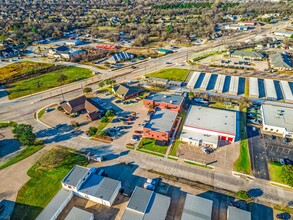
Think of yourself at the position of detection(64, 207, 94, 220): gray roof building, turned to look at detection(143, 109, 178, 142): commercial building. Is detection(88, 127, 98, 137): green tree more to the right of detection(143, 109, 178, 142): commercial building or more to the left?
left

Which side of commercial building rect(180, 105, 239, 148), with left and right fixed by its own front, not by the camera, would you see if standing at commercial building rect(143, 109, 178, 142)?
right

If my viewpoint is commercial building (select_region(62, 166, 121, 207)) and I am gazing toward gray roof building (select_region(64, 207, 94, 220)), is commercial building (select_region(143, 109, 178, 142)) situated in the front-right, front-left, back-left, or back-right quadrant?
back-left

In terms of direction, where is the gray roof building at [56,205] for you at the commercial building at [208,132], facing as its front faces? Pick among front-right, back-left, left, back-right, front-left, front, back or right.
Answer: front-right

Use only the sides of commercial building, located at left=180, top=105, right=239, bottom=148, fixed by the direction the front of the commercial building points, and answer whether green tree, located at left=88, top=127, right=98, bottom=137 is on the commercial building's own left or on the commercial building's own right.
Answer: on the commercial building's own right

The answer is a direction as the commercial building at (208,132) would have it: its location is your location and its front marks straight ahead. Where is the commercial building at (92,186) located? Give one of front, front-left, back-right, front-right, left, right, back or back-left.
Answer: front-right

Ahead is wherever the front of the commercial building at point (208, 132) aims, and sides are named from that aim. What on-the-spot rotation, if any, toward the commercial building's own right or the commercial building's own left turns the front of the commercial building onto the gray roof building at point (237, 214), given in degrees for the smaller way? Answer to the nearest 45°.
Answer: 0° — it already faces it

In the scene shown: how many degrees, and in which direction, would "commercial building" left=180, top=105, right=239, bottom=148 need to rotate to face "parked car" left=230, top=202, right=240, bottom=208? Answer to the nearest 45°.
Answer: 0° — it already faces it

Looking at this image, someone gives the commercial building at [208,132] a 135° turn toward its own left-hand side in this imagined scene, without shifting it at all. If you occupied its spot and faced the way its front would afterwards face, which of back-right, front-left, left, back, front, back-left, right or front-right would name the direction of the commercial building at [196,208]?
back-right

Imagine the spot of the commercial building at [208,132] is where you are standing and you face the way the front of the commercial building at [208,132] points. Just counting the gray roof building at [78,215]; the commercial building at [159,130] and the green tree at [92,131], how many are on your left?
0

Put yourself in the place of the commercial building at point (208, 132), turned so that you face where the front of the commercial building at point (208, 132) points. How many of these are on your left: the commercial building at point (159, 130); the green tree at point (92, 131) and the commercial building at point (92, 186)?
0

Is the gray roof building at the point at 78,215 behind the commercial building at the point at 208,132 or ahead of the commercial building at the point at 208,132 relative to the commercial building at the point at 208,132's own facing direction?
ahead

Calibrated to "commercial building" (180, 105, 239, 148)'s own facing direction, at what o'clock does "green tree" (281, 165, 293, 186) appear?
The green tree is roughly at 10 o'clock from the commercial building.

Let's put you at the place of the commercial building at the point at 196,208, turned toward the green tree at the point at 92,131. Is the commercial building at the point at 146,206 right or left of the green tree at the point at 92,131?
left

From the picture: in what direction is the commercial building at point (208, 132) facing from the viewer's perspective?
toward the camera

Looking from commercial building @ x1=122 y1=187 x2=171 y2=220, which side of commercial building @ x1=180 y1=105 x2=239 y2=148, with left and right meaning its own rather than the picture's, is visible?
front

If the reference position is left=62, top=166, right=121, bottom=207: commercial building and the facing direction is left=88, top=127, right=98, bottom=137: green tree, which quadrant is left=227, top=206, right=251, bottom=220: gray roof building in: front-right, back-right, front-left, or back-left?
back-right

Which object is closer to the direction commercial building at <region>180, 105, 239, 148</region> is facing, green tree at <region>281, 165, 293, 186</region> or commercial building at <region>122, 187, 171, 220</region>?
the commercial building

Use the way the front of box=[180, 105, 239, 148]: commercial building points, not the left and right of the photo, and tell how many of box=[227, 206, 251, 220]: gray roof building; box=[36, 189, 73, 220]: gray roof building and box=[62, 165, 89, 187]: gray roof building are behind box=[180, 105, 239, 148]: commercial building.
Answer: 0
